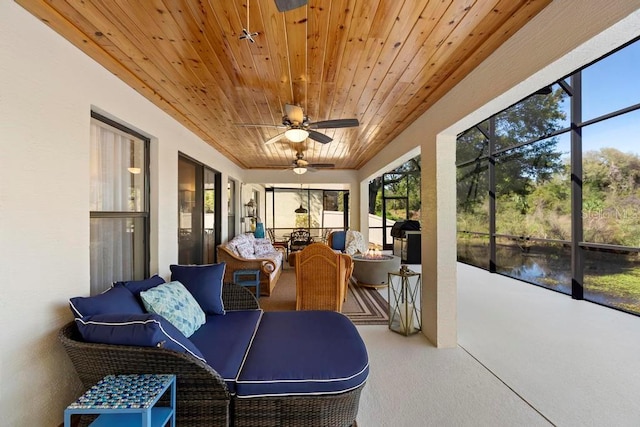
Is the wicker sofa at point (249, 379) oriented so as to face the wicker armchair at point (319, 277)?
no

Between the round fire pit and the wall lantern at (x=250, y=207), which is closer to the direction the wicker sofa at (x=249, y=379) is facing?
the round fire pit

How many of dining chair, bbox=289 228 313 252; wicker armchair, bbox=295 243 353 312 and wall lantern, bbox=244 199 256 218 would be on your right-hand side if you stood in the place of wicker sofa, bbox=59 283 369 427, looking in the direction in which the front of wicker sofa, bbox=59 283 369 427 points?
0

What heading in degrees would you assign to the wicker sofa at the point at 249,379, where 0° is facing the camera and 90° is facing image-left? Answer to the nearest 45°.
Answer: approximately 270°

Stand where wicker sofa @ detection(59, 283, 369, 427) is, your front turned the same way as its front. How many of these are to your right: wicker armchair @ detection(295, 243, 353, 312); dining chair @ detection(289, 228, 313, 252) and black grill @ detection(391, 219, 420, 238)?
0

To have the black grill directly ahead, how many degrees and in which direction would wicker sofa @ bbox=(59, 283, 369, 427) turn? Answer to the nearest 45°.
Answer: approximately 45° to its left

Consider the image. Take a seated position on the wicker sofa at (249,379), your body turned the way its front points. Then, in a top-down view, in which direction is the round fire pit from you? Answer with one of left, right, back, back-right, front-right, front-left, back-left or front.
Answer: front-left

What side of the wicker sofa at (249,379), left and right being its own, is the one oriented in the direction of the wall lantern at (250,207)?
left

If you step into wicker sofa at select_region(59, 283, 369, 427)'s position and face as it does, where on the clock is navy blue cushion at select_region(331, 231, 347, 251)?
The navy blue cushion is roughly at 10 o'clock from the wicker sofa.
